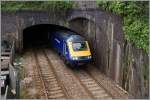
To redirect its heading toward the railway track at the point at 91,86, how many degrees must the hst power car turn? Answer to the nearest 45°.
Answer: approximately 45° to its right

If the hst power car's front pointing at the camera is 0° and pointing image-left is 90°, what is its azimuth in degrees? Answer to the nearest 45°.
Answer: approximately 315°
